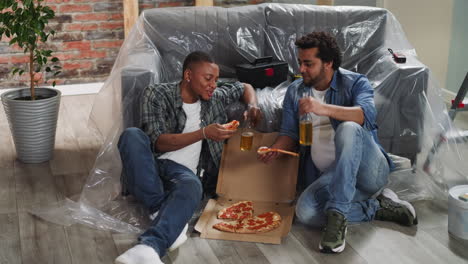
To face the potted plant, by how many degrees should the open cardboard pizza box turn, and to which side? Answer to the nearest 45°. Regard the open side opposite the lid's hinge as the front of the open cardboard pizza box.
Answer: approximately 135° to its right

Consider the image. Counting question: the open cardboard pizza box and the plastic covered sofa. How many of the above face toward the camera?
2

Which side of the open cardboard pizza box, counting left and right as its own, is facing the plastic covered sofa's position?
back

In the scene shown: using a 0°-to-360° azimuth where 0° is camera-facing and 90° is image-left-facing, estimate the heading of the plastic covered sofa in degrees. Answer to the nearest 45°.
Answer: approximately 0°

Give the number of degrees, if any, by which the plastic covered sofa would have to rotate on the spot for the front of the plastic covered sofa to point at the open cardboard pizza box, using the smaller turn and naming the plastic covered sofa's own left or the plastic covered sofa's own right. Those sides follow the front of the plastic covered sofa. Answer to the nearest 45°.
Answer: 0° — it already faces it
